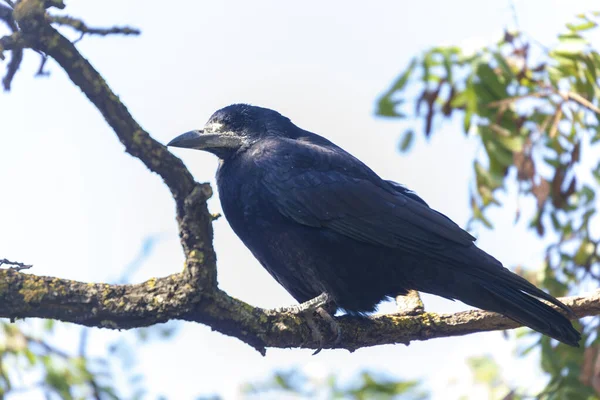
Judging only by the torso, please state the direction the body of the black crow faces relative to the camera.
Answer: to the viewer's left

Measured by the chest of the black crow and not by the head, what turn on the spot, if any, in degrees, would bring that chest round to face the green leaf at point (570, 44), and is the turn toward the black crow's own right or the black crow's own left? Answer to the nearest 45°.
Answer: approximately 180°
